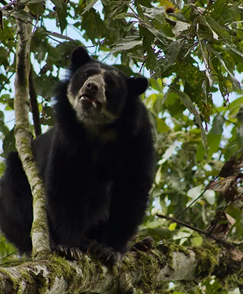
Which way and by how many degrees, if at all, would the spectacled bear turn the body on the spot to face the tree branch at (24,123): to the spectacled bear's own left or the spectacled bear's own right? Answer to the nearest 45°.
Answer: approximately 90° to the spectacled bear's own right

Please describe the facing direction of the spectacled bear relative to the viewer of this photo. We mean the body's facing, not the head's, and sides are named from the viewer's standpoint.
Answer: facing the viewer and to the right of the viewer
